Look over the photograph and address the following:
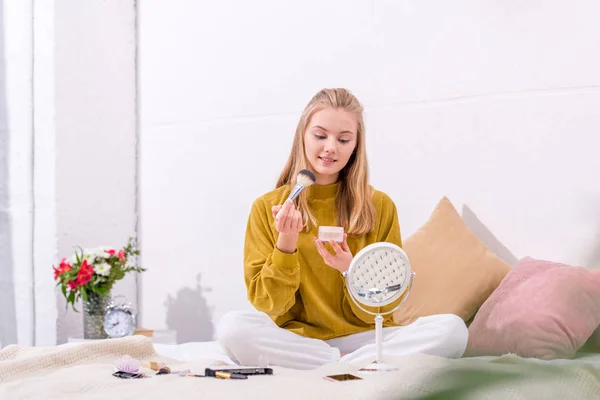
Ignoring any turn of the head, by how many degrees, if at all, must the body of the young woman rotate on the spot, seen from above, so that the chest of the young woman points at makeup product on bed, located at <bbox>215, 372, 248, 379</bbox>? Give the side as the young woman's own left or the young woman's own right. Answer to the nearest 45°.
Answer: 0° — they already face it

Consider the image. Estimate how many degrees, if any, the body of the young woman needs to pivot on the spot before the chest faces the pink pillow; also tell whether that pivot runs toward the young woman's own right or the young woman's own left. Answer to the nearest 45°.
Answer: approximately 90° to the young woman's own left

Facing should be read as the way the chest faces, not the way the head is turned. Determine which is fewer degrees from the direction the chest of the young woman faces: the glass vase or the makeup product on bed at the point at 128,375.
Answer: the makeup product on bed

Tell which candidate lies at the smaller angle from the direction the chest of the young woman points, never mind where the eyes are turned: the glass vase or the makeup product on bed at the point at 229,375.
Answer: the makeup product on bed

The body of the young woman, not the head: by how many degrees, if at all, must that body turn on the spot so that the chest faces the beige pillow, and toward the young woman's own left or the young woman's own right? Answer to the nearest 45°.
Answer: approximately 135° to the young woman's own left

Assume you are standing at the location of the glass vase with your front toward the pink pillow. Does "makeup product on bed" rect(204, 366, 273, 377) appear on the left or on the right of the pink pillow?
right

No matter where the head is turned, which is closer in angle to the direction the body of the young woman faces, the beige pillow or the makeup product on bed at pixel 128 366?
the makeup product on bed

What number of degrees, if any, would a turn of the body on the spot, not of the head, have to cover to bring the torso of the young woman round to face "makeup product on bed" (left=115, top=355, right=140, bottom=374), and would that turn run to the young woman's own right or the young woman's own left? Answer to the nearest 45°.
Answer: approximately 45° to the young woman's own right

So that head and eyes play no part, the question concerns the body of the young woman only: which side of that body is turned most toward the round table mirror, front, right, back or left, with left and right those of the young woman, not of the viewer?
front

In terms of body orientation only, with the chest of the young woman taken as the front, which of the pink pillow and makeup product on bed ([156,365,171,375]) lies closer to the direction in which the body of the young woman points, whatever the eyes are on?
the makeup product on bed

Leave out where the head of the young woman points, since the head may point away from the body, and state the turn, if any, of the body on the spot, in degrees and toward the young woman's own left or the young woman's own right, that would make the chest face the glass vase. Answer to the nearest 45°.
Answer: approximately 135° to the young woman's own right

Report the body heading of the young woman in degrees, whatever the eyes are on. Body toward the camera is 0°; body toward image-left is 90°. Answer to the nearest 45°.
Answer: approximately 0°

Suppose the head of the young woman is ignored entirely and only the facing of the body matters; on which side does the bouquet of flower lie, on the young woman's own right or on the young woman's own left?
on the young woman's own right
